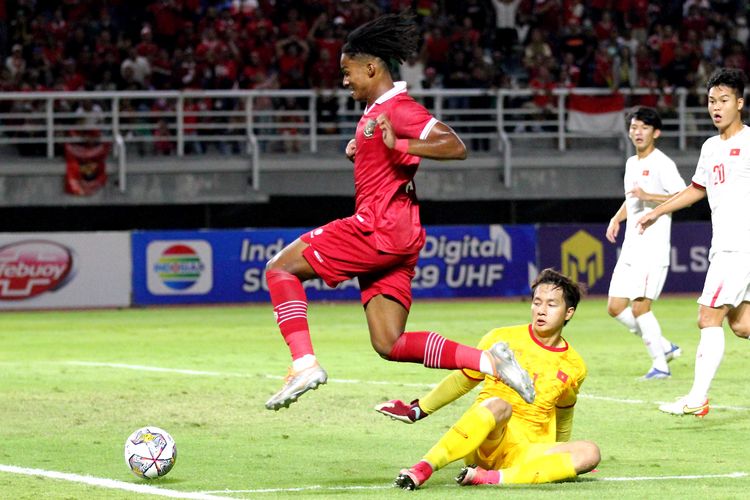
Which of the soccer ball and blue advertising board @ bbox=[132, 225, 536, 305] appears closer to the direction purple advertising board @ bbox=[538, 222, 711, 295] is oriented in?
the soccer ball

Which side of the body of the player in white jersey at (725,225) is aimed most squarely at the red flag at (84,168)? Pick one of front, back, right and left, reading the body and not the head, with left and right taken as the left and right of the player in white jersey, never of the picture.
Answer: right

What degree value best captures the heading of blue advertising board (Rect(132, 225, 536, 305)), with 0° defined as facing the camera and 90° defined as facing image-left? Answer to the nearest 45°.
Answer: approximately 0°

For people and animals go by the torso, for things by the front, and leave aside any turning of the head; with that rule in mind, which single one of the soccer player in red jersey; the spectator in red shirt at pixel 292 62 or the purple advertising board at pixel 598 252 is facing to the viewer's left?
the soccer player in red jersey

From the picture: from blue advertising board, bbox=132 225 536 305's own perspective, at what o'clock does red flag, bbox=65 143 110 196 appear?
The red flag is roughly at 4 o'clock from the blue advertising board.

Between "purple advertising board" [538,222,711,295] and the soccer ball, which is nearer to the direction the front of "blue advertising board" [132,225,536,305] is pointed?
the soccer ball

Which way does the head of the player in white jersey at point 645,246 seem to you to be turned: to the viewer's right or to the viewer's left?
to the viewer's left

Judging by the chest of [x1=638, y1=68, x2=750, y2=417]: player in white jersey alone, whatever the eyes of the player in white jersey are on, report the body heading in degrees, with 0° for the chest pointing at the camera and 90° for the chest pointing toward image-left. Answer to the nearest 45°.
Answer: approximately 45°
